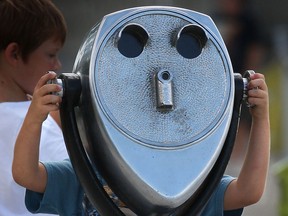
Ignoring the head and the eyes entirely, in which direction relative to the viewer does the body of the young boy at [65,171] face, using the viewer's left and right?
facing the viewer

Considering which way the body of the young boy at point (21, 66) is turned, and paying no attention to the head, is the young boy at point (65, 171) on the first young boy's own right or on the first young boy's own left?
on the first young boy's own right

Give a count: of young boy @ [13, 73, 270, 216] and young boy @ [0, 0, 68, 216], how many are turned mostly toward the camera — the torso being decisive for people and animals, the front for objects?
1

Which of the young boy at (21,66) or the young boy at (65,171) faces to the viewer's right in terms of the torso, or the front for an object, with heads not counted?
the young boy at (21,66)

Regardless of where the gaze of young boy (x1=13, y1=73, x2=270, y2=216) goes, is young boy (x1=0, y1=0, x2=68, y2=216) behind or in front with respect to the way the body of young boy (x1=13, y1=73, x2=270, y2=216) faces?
behind

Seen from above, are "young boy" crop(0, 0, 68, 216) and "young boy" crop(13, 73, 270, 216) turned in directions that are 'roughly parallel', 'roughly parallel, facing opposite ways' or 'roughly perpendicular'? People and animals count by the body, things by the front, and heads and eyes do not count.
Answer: roughly perpendicular

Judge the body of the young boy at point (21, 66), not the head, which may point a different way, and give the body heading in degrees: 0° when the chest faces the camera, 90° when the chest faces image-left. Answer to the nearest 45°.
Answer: approximately 270°

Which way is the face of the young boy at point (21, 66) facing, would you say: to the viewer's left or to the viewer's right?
to the viewer's right
